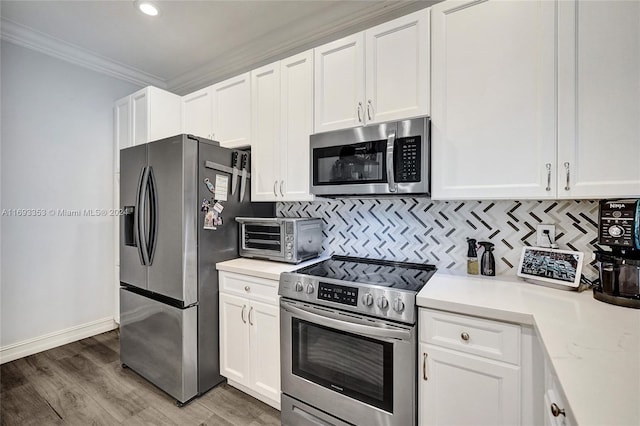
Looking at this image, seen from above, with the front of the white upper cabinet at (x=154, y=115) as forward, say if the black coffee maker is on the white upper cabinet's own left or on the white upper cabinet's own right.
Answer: on the white upper cabinet's own left

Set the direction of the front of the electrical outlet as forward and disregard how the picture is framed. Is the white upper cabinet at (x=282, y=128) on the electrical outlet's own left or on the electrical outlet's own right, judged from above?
on the electrical outlet's own right

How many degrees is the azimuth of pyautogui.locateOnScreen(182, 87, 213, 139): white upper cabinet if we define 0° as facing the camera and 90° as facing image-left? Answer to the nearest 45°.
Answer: approximately 45°

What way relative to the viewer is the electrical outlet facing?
toward the camera

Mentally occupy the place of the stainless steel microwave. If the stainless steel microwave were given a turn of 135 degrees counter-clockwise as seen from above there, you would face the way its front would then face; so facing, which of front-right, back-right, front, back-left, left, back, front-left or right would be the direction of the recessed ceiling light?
back

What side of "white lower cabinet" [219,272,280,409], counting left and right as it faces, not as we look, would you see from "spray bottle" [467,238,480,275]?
left

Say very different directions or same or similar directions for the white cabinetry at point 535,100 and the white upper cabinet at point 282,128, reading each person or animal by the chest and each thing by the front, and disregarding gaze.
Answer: same or similar directions

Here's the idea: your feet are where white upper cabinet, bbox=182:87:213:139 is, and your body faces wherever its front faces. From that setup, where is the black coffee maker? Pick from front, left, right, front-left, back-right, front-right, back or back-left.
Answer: left

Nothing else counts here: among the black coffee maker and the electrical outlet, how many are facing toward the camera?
2

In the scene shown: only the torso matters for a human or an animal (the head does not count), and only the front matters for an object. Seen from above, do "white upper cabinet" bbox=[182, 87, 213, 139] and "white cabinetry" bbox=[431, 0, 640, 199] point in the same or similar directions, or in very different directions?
same or similar directions

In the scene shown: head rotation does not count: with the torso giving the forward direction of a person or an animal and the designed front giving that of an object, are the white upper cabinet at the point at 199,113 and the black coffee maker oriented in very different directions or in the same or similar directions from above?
same or similar directions

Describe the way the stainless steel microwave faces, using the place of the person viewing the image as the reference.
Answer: facing the viewer and to the left of the viewer

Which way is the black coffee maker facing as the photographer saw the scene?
facing the viewer

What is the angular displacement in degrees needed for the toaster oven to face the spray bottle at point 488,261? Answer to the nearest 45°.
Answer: approximately 90° to its left

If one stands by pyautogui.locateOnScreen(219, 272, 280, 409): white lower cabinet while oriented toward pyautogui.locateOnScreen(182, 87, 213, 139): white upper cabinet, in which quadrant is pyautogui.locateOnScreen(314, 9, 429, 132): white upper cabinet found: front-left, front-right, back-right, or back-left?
back-right

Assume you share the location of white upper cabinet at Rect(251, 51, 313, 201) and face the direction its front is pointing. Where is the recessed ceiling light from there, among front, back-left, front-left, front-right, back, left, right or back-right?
front-right

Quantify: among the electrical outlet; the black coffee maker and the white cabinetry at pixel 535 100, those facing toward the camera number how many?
3
